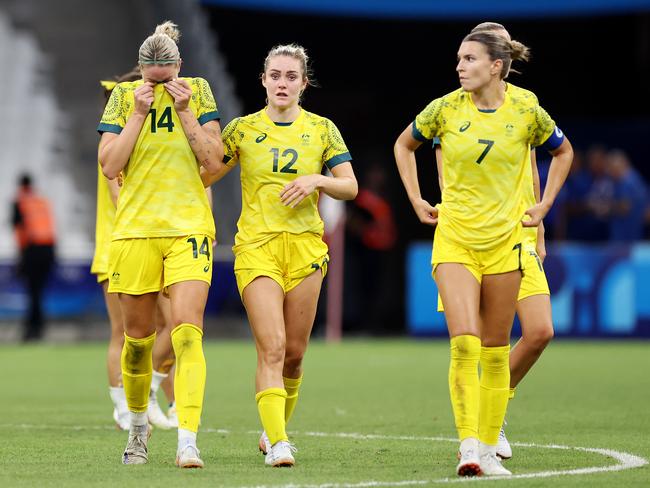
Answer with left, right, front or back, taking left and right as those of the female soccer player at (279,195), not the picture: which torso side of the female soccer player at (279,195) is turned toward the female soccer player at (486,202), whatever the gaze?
left

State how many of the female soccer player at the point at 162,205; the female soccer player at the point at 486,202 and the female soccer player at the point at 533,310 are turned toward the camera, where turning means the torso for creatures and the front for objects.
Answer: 3

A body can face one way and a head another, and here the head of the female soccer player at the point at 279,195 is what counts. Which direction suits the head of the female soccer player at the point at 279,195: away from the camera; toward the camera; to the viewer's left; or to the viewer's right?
toward the camera

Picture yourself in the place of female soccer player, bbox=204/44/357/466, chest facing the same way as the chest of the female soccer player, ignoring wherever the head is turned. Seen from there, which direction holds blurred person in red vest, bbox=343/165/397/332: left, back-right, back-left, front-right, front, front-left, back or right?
back

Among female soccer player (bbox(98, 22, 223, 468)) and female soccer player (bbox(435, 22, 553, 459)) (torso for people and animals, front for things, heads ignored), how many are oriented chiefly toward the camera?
2

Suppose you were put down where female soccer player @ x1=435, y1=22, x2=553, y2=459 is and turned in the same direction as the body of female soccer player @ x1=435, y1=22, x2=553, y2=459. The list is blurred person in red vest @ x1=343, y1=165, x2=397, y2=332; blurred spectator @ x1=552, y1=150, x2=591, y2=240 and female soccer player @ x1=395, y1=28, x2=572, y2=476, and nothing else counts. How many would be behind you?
2

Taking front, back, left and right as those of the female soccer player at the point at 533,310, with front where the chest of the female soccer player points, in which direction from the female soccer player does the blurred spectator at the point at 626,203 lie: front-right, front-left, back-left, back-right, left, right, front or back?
back

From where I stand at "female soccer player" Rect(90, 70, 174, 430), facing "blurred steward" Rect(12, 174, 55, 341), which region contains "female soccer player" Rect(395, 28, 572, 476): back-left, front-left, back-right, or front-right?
back-right

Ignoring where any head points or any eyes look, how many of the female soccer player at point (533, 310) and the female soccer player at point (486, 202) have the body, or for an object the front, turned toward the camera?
2

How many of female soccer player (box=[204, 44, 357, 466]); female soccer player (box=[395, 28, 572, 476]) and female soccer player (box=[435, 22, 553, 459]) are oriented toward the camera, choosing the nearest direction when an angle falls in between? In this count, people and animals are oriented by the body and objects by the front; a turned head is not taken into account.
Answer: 3

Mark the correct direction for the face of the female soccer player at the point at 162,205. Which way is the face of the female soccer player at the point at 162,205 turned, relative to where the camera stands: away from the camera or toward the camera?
toward the camera

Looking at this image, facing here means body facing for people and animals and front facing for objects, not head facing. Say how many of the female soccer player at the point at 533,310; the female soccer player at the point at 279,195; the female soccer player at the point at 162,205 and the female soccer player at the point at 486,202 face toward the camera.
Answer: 4

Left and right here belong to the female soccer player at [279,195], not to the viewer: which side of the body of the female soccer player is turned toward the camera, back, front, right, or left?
front

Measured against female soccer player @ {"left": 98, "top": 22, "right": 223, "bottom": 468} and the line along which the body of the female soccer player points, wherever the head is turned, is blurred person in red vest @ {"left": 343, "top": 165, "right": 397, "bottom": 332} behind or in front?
behind

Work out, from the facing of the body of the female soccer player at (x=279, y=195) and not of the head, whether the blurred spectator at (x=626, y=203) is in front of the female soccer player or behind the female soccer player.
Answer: behind

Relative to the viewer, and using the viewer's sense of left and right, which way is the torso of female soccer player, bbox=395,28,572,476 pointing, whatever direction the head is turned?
facing the viewer

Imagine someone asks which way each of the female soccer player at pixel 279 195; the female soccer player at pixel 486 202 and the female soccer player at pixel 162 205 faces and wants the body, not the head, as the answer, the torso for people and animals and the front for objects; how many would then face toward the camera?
3
